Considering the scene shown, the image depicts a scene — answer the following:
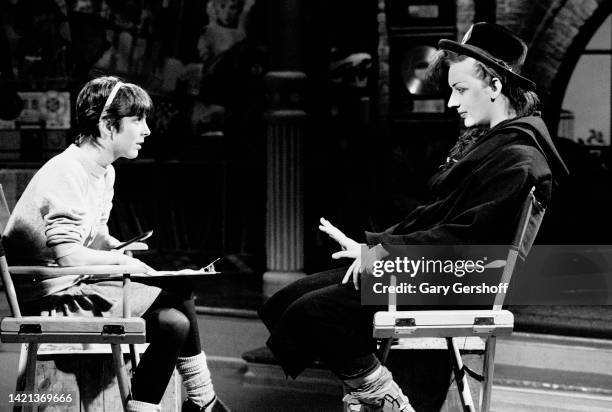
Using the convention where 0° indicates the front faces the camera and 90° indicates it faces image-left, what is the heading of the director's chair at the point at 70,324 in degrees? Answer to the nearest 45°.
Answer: approximately 270°

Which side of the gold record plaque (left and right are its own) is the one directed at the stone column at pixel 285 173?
right

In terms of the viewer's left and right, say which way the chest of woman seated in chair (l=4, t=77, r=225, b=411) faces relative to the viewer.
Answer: facing to the right of the viewer

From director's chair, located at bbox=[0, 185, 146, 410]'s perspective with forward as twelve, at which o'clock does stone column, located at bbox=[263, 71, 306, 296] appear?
The stone column is roughly at 10 o'clock from the director's chair.

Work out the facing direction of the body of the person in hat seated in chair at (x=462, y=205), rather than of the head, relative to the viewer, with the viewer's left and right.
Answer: facing to the left of the viewer

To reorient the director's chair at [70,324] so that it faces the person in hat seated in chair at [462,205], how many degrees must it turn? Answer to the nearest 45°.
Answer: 0° — it already faces them

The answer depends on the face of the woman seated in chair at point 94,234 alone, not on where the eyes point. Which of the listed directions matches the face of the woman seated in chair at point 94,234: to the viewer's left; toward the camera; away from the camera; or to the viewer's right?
to the viewer's right

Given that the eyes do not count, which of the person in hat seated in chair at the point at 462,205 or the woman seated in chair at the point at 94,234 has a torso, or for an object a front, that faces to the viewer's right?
the woman seated in chair at the point at 94,234
